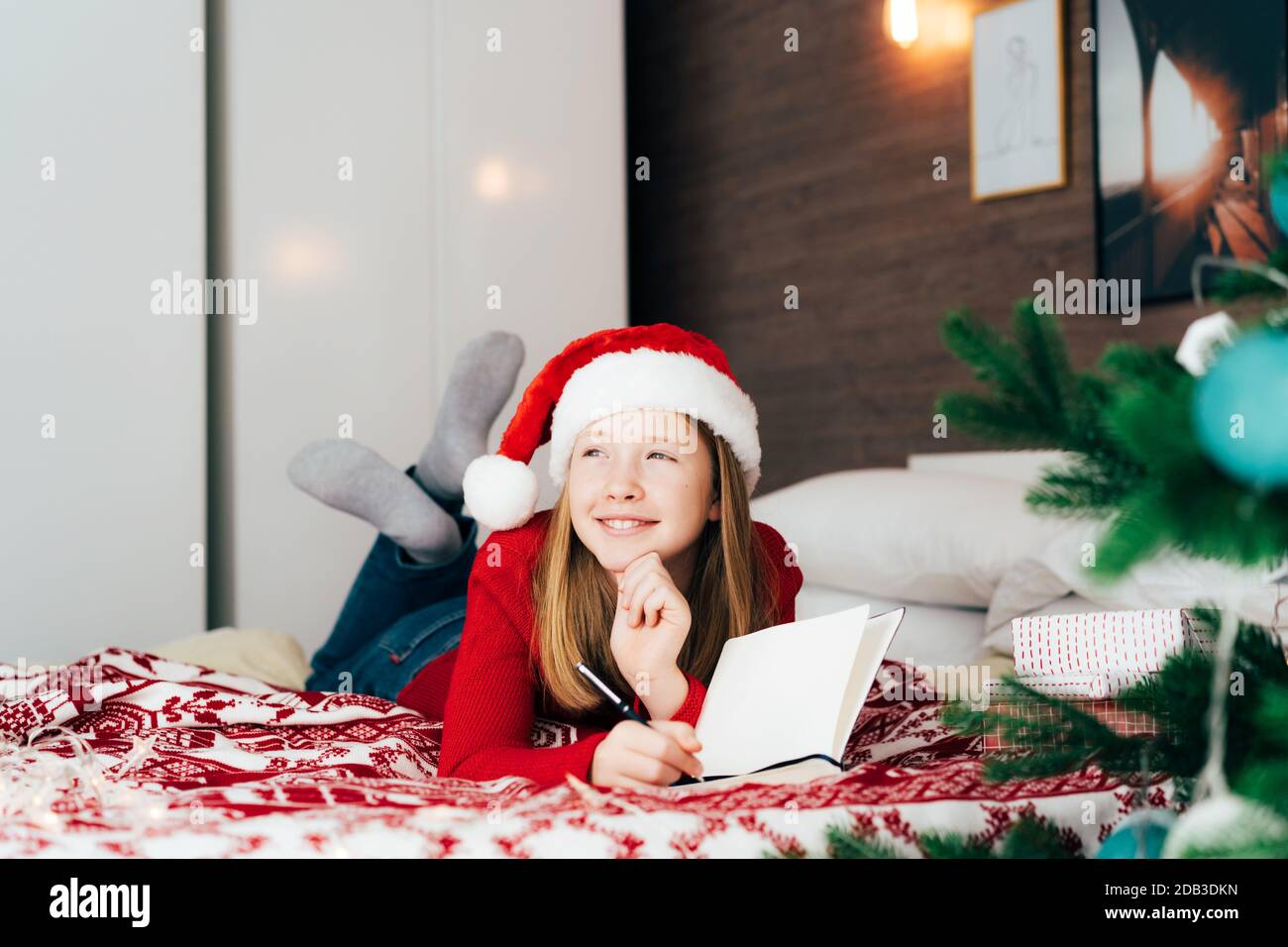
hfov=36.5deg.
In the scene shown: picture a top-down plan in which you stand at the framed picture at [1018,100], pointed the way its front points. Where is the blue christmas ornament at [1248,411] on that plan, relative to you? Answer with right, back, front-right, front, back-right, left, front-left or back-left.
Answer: front-left

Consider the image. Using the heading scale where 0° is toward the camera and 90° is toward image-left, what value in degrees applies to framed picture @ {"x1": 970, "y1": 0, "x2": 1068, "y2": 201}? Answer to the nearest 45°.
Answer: approximately 45°

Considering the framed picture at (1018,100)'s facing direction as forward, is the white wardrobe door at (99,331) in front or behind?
in front

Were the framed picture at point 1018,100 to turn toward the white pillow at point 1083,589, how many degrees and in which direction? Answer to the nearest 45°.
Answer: approximately 45° to its left
